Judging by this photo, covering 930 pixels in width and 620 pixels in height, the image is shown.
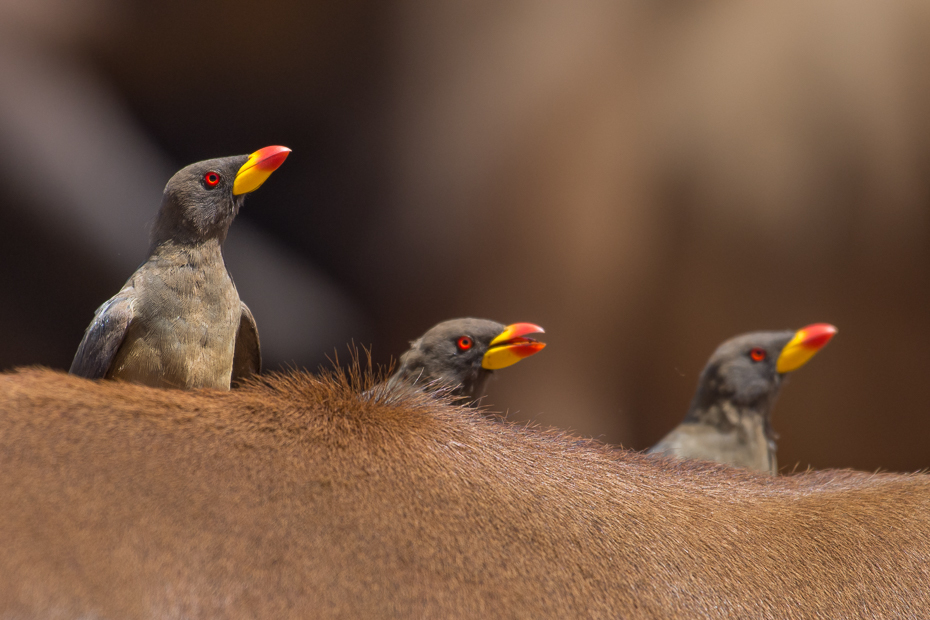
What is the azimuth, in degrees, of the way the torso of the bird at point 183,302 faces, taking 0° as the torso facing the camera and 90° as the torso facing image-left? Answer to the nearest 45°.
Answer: approximately 315°

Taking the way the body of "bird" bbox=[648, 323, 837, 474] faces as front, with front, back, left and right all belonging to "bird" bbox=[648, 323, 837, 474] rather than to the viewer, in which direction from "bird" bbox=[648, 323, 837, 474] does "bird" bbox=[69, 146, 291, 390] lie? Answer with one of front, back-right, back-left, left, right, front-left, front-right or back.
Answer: back-right

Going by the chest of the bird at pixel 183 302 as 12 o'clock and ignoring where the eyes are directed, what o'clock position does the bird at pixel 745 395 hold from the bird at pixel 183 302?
the bird at pixel 745 395 is roughly at 10 o'clock from the bird at pixel 183 302.
